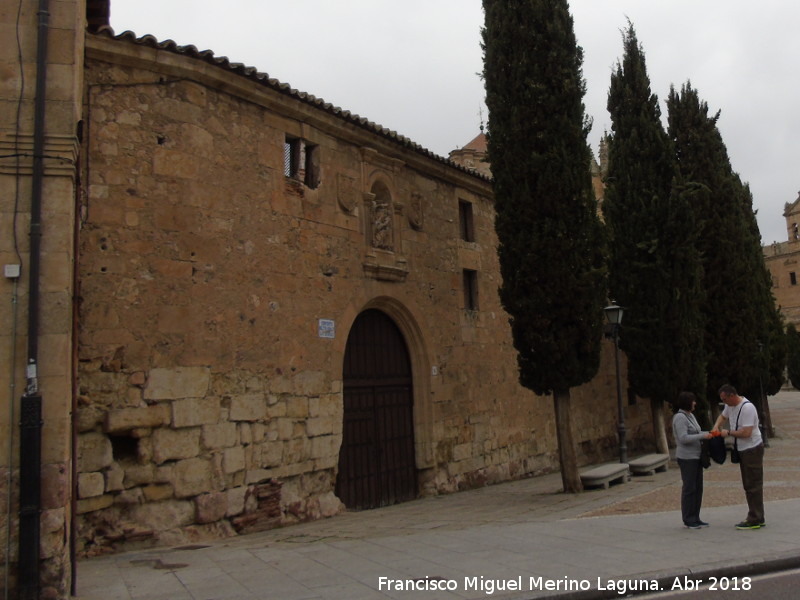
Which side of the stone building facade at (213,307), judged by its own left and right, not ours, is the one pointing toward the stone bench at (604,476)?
left

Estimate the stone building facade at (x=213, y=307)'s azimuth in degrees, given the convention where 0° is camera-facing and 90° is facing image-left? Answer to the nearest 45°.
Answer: approximately 315°

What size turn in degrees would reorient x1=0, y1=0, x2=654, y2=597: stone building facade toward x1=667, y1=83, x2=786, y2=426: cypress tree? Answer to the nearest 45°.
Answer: approximately 90° to its left

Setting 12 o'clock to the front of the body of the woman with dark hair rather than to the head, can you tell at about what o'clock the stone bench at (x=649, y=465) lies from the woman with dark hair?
The stone bench is roughly at 9 o'clock from the woman with dark hair.

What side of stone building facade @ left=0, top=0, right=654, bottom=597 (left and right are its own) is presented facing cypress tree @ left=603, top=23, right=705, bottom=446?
left

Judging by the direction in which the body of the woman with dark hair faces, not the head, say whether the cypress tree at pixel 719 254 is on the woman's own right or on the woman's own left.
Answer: on the woman's own left

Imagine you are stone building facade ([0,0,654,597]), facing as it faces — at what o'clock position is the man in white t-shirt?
The man in white t-shirt is roughly at 11 o'clock from the stone building facade.

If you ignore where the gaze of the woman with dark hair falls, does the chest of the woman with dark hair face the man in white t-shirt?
yes

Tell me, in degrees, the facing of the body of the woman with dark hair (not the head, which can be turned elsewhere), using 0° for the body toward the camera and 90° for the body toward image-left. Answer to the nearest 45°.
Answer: approximately 270°
